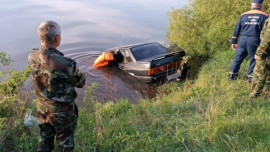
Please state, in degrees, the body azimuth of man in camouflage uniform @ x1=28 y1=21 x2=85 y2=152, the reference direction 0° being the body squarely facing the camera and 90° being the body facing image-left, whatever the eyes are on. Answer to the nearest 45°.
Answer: approximately 225°

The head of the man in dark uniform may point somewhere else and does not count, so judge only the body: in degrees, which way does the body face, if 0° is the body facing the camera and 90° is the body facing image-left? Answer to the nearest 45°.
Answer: approximately 180°

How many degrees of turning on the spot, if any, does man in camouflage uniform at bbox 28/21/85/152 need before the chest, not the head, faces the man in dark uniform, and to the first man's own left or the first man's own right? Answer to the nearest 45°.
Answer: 0° — they already face them

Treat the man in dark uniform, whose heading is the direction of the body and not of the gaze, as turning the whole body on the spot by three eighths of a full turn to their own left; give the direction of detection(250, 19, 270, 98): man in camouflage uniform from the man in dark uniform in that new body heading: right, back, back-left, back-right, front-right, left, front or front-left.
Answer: front-left

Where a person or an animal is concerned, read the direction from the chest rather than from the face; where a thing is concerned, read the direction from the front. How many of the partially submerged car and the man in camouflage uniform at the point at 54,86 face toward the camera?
0

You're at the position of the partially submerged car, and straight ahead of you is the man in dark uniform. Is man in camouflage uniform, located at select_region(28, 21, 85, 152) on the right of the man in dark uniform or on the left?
right

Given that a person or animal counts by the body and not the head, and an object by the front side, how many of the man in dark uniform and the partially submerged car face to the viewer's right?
0

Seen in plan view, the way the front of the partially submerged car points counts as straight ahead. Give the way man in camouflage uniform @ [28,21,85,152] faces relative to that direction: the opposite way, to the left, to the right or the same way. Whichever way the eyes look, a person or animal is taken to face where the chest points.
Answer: to the right

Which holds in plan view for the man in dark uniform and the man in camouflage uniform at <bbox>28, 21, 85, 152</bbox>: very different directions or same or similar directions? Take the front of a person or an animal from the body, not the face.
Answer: same or similar directions

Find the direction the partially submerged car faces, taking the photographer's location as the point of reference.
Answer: facing away from the viewer and to the left of the viewer

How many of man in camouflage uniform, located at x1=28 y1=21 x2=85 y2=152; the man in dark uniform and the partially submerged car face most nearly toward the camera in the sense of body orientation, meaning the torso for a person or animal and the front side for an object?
0

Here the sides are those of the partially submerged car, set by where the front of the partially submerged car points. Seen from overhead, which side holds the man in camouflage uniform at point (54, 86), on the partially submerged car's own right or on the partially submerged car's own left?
on the partially submerged car's own left

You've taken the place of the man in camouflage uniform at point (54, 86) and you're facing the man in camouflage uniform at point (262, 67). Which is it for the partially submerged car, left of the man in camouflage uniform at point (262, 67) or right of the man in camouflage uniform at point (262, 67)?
left
